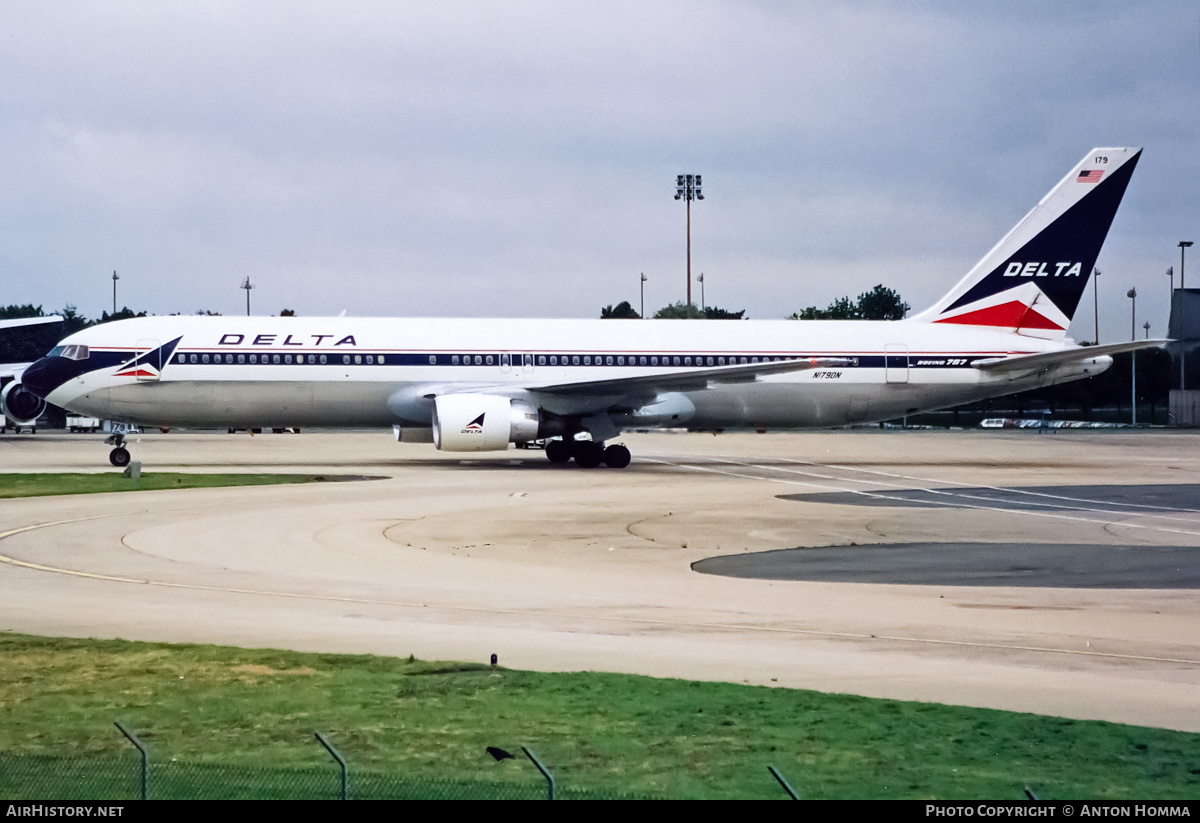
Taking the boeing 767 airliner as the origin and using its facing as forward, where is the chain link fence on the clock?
The chain link fence is roughly at 9 o'clock from the boeing 767 airliner.

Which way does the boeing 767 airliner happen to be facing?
to the viewer's left
